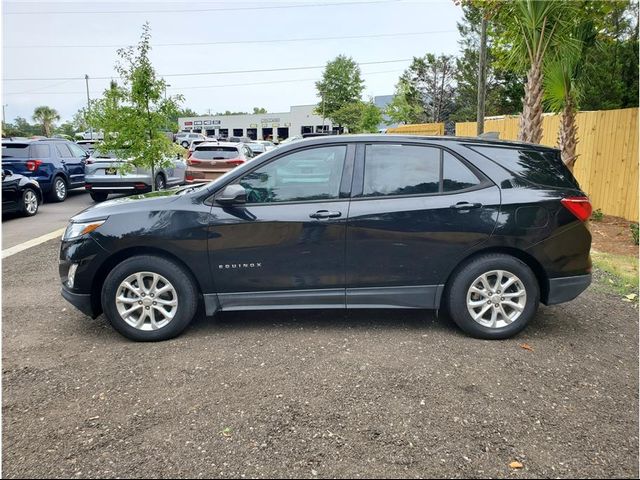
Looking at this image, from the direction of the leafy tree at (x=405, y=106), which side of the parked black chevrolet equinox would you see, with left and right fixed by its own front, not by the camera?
right

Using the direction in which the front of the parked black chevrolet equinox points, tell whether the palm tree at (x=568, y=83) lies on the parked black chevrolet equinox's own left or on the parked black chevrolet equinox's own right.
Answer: on the parked black chevrolet equinox's own right

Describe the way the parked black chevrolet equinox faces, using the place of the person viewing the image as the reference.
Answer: facing to the left of the viewer

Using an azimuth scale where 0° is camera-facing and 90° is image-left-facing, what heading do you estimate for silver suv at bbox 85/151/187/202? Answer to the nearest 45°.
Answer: approximately 225°

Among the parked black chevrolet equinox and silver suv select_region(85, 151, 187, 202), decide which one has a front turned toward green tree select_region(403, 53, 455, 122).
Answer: the silver suv

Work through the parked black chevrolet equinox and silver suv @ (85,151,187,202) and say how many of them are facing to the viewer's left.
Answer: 1

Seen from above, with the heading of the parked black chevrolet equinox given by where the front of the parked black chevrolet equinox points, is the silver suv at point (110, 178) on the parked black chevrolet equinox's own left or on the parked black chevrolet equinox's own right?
on the parked black chevrolet equinox's own right

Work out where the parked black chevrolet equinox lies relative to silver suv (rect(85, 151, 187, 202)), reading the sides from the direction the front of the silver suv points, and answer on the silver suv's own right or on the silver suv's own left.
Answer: on the silver suv's own right

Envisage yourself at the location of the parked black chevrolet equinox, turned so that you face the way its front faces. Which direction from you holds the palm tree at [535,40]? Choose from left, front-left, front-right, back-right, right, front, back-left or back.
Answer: back-right
